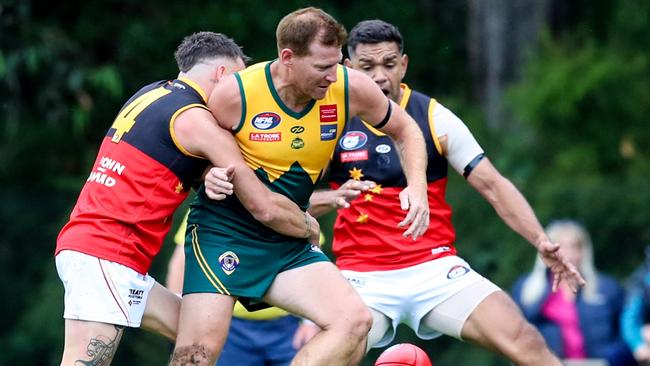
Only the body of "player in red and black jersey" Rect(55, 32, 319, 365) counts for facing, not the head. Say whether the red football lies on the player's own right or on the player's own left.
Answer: on the player's own right

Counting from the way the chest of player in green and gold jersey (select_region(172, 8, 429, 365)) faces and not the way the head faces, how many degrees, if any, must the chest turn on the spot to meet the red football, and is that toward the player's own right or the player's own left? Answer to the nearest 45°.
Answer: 0° — they already face it

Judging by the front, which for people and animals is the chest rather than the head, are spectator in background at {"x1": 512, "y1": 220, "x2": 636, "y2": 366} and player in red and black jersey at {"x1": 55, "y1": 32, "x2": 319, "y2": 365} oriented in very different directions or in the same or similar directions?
very different directions

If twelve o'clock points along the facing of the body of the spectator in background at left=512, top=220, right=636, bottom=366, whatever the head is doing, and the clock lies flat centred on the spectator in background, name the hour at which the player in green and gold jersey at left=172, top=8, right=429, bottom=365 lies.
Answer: The player in green and gold jersey is roughly at 1 o'clock from the spectator in background.

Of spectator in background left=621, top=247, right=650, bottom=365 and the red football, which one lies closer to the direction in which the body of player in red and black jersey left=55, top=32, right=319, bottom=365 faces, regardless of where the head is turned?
the spectator in background

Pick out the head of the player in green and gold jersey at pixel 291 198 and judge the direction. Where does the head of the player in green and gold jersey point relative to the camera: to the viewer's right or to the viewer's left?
to the viewer's right

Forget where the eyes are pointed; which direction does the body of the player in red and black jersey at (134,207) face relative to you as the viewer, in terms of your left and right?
facing away from the viewer and to the right of the viewer

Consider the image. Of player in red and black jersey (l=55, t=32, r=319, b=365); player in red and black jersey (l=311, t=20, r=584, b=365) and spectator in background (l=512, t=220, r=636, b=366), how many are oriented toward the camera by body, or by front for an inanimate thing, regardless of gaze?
2

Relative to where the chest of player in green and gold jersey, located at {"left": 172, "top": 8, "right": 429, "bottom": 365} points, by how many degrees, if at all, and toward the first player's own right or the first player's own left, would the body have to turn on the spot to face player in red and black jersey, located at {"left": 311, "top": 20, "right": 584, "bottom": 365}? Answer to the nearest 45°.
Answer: approximately 90° to the first player's own left
